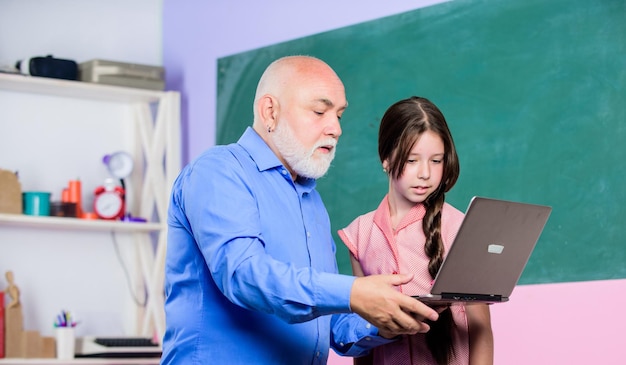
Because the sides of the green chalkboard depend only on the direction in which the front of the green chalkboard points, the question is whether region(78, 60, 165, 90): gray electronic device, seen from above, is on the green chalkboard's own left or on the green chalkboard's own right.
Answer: on the green chalkboard's own right

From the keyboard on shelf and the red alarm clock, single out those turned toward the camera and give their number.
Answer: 2

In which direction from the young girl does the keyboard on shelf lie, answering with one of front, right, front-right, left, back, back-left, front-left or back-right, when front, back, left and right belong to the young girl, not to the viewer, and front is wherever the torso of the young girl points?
back-right

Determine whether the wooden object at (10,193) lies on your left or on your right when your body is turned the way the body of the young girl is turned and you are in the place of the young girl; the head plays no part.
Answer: on your right

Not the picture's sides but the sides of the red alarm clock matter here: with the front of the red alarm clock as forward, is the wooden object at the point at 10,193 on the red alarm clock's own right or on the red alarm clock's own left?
on the red alarm clock's own right

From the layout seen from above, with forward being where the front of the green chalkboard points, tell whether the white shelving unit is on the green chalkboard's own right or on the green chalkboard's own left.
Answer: on the green chalkboard's own right

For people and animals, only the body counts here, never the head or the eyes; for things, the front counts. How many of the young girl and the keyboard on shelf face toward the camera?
2

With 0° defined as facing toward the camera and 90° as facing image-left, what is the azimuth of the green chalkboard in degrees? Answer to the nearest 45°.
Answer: approximately 45°

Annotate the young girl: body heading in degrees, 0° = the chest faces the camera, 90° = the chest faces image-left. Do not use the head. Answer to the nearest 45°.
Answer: approximately 0°
